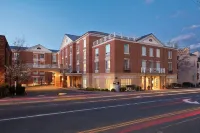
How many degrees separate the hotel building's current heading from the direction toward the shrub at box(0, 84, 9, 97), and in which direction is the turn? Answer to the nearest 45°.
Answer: approximately 90° to its right

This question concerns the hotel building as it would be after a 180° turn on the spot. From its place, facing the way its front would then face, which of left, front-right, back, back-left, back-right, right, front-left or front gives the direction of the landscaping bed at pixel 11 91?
left
